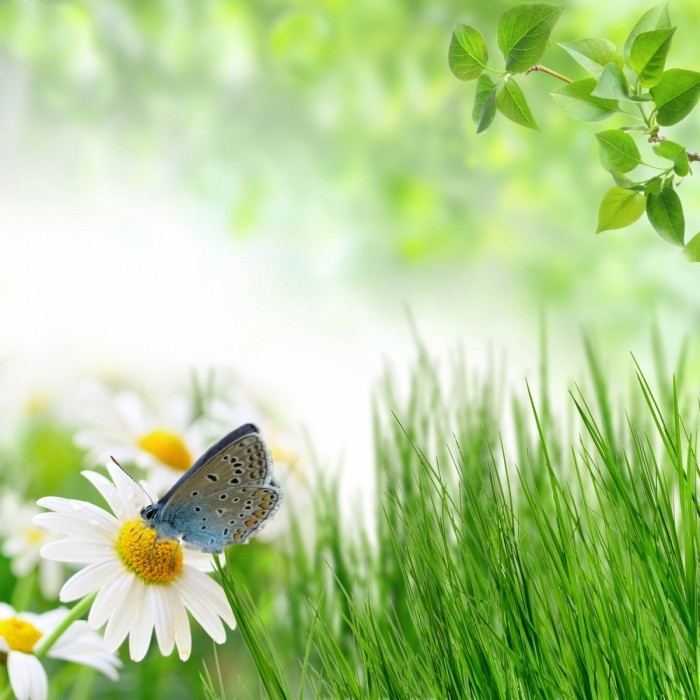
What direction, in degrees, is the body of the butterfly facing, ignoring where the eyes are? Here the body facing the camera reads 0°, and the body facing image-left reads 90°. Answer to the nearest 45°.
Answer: approximately 90°
